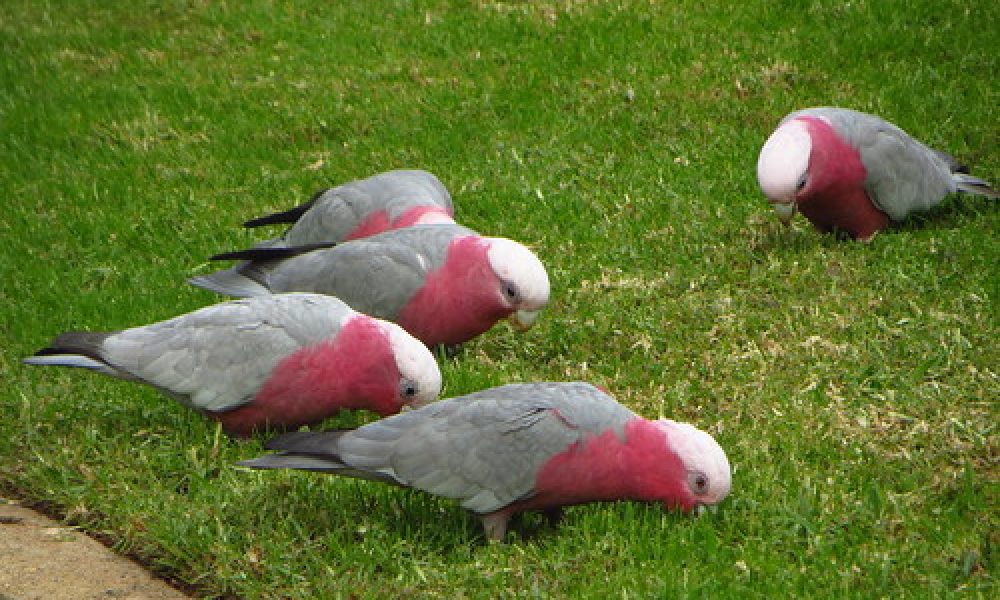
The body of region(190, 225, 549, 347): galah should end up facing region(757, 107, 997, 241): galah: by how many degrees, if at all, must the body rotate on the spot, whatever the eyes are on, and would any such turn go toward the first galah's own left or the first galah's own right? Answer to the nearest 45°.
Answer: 0° — it already faces it

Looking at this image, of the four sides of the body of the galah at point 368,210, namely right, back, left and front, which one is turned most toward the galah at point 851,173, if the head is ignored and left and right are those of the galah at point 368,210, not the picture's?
front

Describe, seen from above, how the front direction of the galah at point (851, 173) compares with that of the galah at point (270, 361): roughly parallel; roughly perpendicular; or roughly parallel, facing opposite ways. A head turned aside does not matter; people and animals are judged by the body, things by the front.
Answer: roughly parallel, facing opposite ways

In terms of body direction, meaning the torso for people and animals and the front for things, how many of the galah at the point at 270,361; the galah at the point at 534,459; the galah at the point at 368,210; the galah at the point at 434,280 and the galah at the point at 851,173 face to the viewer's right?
4

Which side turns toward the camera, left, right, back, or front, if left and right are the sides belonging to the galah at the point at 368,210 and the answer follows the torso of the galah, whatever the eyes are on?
right

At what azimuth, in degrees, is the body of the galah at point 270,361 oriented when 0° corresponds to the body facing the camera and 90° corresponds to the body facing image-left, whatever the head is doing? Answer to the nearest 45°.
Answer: approximately 270°

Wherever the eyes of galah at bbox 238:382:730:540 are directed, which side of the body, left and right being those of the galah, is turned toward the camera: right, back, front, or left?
right

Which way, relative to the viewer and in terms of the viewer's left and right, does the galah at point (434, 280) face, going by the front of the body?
facing to the right of the viewer

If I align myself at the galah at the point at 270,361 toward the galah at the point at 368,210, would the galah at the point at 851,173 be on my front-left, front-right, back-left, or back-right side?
front-right

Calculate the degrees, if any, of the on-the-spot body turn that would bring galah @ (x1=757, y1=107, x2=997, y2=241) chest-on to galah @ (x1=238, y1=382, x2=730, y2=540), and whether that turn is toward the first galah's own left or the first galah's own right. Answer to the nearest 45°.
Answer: approximately 45° to the first galah's own left

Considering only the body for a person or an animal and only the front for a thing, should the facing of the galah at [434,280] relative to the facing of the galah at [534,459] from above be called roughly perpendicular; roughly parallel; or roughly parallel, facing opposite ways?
roughly parallel

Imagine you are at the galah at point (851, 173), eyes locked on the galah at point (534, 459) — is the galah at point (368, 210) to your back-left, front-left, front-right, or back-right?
front-right

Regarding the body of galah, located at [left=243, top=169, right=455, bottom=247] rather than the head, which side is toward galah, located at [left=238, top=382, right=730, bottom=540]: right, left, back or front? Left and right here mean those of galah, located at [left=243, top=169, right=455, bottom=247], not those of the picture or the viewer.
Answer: right

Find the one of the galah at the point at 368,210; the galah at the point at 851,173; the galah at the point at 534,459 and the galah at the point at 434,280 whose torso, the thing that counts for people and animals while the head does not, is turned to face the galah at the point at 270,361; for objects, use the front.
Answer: the galah at the point at 851,173

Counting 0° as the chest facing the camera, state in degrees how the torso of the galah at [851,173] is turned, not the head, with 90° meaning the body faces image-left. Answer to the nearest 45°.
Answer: approximately 45°
